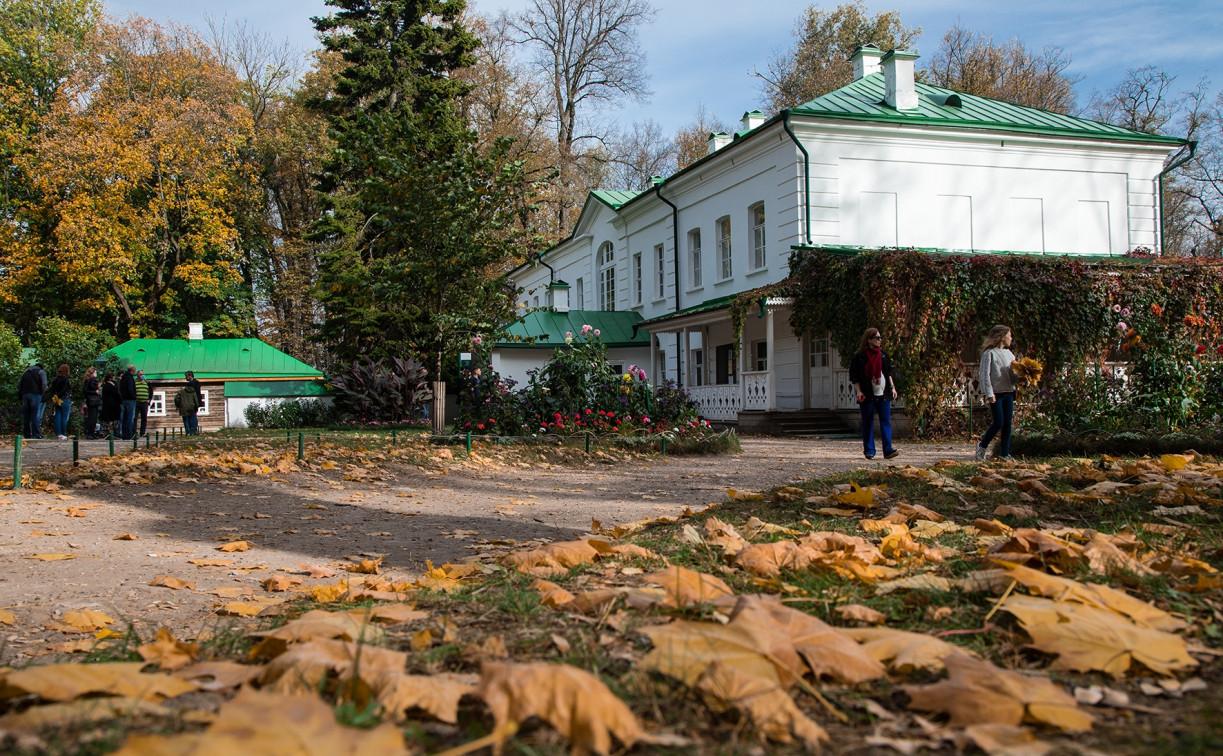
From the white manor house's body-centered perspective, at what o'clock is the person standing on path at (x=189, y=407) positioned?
The person standing on path is roughly at 1 o'clock from the white manor house.

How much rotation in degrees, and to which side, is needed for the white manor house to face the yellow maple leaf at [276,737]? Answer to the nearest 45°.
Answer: approximately 45° to its left

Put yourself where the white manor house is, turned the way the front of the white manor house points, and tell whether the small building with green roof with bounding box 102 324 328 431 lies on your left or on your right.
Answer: on your right

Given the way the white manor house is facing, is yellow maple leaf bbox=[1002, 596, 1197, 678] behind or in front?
in front

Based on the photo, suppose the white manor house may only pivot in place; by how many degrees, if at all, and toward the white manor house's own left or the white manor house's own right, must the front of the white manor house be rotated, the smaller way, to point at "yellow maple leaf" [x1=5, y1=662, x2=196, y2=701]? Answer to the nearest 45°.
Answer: approximately 45° to the white manor house's own left

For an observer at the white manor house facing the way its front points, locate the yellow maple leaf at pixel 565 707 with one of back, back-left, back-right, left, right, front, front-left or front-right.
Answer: front-left

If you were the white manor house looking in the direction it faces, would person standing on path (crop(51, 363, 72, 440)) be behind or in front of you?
in front

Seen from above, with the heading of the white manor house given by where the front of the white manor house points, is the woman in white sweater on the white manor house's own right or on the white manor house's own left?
on the white manor house's own left

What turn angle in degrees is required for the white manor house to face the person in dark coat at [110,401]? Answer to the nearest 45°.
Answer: approximately 45° to its right
